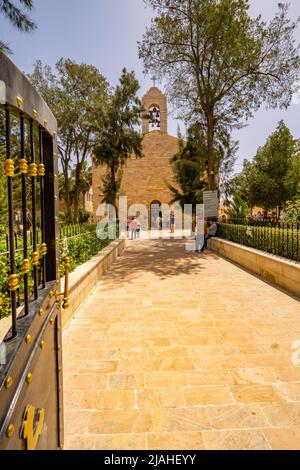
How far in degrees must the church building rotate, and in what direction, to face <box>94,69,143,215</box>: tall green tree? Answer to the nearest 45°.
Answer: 0° — it already faces it

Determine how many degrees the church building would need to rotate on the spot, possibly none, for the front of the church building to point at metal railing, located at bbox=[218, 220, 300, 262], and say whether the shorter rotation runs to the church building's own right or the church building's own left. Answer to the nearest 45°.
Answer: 0° — it already faces it

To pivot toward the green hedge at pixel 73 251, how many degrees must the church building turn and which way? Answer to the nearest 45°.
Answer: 0° — it already faces it

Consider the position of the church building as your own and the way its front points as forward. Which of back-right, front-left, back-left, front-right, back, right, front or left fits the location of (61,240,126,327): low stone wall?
front

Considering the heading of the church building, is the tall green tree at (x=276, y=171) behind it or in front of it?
in front

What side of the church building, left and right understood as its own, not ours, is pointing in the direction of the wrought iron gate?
front

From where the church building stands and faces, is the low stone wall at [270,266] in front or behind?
in front

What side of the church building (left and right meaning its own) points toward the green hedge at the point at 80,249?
front

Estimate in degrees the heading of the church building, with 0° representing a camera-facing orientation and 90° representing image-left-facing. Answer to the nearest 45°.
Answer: approximately 0°
